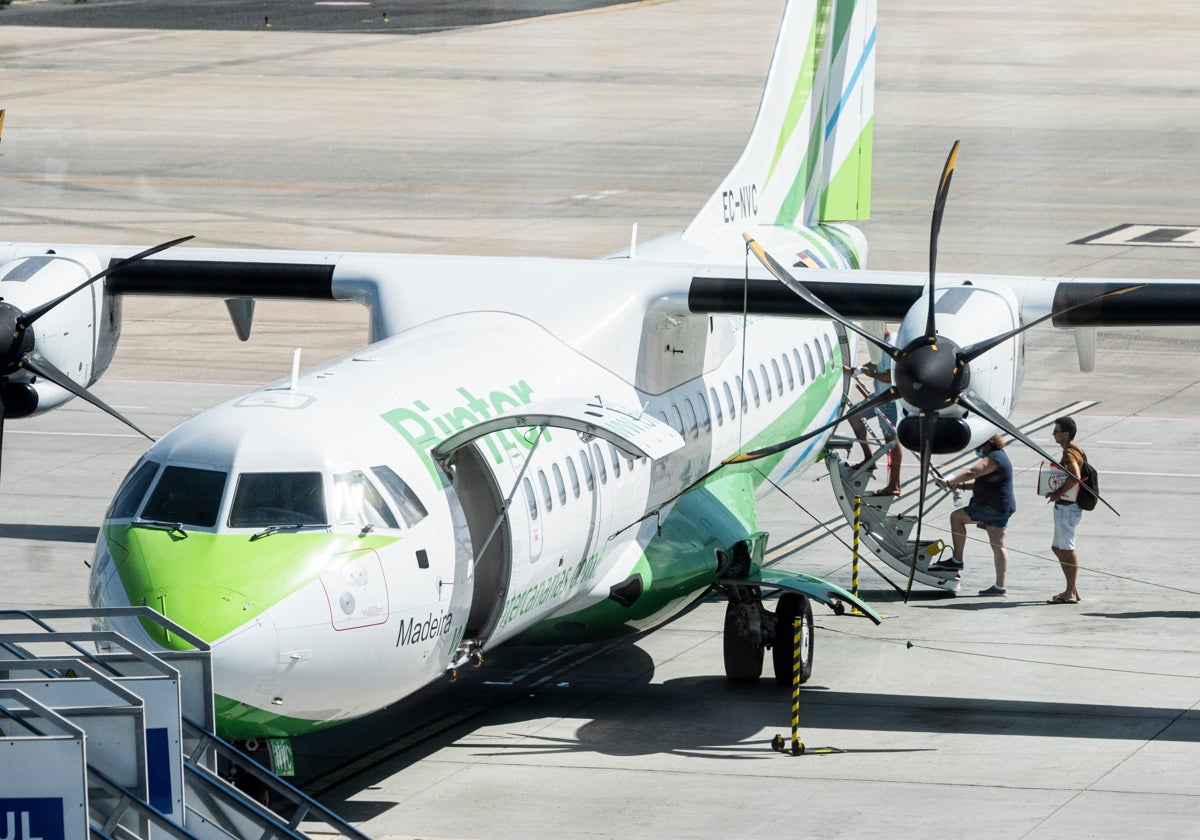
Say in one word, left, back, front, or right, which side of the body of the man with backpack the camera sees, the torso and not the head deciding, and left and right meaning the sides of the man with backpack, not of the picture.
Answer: left

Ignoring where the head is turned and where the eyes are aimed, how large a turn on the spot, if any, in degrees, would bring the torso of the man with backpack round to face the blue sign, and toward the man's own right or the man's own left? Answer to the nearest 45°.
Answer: approximately 45° to the man's own left

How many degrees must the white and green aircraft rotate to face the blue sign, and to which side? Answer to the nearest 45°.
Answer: approximately 45° to its left

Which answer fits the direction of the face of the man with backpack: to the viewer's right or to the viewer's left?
to the viewer's left

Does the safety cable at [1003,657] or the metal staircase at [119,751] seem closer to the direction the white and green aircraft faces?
the metal staircase

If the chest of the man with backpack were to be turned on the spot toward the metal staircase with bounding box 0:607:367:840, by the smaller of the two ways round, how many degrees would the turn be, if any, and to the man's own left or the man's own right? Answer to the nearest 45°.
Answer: approximately 45° to the man's own left

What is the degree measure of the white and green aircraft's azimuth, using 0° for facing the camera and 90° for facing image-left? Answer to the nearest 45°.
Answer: approximately 45°

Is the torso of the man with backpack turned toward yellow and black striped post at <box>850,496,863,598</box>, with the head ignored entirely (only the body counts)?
yes

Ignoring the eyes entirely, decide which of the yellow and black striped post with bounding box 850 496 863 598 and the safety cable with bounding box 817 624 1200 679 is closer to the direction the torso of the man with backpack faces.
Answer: the yellow and black striped post
